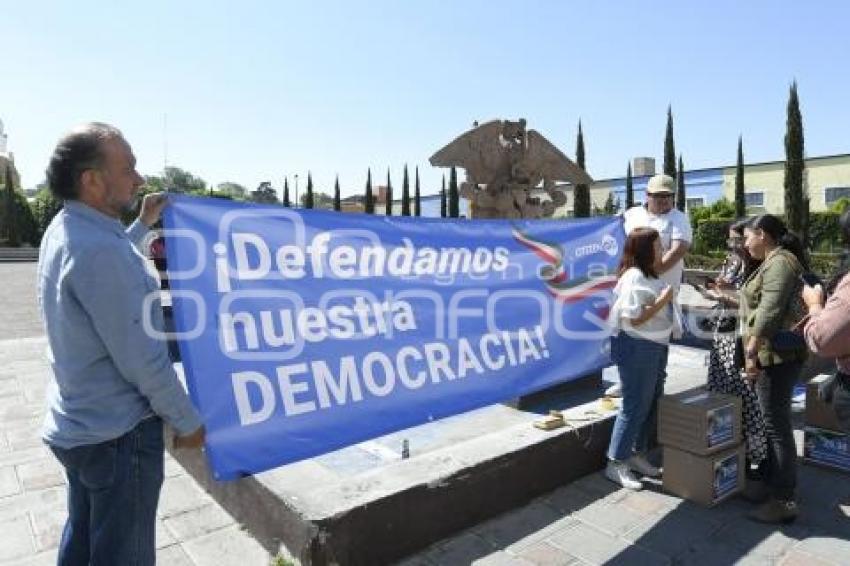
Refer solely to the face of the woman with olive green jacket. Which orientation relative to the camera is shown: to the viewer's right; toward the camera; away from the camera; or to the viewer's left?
to the viewer's left

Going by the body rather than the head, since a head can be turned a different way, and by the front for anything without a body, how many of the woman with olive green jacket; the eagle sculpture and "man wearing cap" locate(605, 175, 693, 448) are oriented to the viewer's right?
0

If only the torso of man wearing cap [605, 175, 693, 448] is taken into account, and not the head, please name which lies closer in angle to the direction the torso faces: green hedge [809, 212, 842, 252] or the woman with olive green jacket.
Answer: the woman with olive green jacket

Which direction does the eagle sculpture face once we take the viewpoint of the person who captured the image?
facing the viewer

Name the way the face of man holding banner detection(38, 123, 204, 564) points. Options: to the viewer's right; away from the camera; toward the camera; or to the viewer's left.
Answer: to the viewer's right

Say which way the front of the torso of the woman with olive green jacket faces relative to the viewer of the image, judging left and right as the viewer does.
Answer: facing to the left of the viewer

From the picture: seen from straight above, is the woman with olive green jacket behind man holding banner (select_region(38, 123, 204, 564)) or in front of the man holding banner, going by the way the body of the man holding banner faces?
in front

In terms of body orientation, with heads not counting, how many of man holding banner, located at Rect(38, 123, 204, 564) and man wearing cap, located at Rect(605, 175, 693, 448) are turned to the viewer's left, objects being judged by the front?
0

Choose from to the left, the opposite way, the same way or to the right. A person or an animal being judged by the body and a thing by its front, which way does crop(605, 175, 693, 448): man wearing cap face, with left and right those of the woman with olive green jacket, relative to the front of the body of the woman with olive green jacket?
to the left

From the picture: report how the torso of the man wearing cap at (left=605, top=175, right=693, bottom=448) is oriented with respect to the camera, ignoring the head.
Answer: toward the camera

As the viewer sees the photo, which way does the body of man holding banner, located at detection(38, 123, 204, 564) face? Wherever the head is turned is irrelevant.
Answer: to the viewer's right

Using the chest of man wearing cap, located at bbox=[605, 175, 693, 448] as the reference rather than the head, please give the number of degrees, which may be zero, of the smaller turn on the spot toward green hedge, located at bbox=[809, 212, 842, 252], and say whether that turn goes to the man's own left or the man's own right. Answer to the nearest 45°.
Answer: approximately 180°
